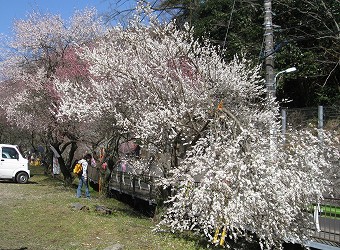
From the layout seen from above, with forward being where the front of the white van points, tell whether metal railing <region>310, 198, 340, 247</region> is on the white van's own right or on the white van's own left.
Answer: on the white van's own right

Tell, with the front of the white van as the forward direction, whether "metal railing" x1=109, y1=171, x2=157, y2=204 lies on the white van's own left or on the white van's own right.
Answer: on the white van's own right

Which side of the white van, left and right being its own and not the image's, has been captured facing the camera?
right
